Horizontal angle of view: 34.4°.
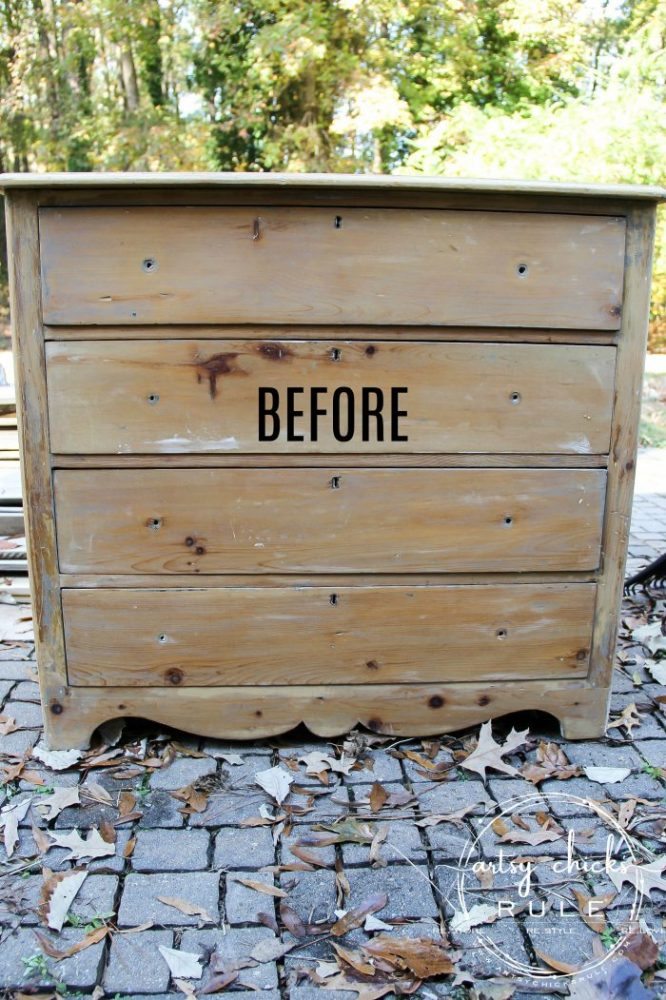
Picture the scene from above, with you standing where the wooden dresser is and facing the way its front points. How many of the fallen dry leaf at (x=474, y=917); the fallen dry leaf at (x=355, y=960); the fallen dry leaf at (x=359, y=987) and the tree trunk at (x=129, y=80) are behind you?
1

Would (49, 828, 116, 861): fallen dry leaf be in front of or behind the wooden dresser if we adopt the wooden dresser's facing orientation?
in front

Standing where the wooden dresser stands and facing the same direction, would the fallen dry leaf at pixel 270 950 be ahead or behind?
ahead

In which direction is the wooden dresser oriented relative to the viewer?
toward the camera

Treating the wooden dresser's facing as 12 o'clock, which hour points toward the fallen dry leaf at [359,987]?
The fallen dry leaf is roughly at 12 o'clock from the wooden dresser.

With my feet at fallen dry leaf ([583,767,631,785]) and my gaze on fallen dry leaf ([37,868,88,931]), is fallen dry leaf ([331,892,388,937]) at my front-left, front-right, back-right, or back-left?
front-left

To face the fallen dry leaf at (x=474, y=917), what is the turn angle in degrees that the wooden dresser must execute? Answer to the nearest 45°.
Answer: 0° — it already faces it

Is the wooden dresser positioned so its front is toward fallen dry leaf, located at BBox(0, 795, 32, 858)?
no

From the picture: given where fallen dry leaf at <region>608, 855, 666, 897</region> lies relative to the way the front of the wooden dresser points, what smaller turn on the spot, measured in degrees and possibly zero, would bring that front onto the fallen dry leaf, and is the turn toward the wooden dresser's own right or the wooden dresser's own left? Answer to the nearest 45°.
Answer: approximately 45° to the wooden dresser's own left

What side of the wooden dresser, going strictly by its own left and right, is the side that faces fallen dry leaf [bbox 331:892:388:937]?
front

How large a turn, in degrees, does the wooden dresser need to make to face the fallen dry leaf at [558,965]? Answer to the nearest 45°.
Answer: approximately 45° to its left

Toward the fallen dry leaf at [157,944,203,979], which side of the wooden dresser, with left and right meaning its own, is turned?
front

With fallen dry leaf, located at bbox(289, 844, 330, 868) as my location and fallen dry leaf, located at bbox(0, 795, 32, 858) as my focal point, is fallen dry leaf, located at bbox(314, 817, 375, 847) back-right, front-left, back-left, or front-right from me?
back-right
